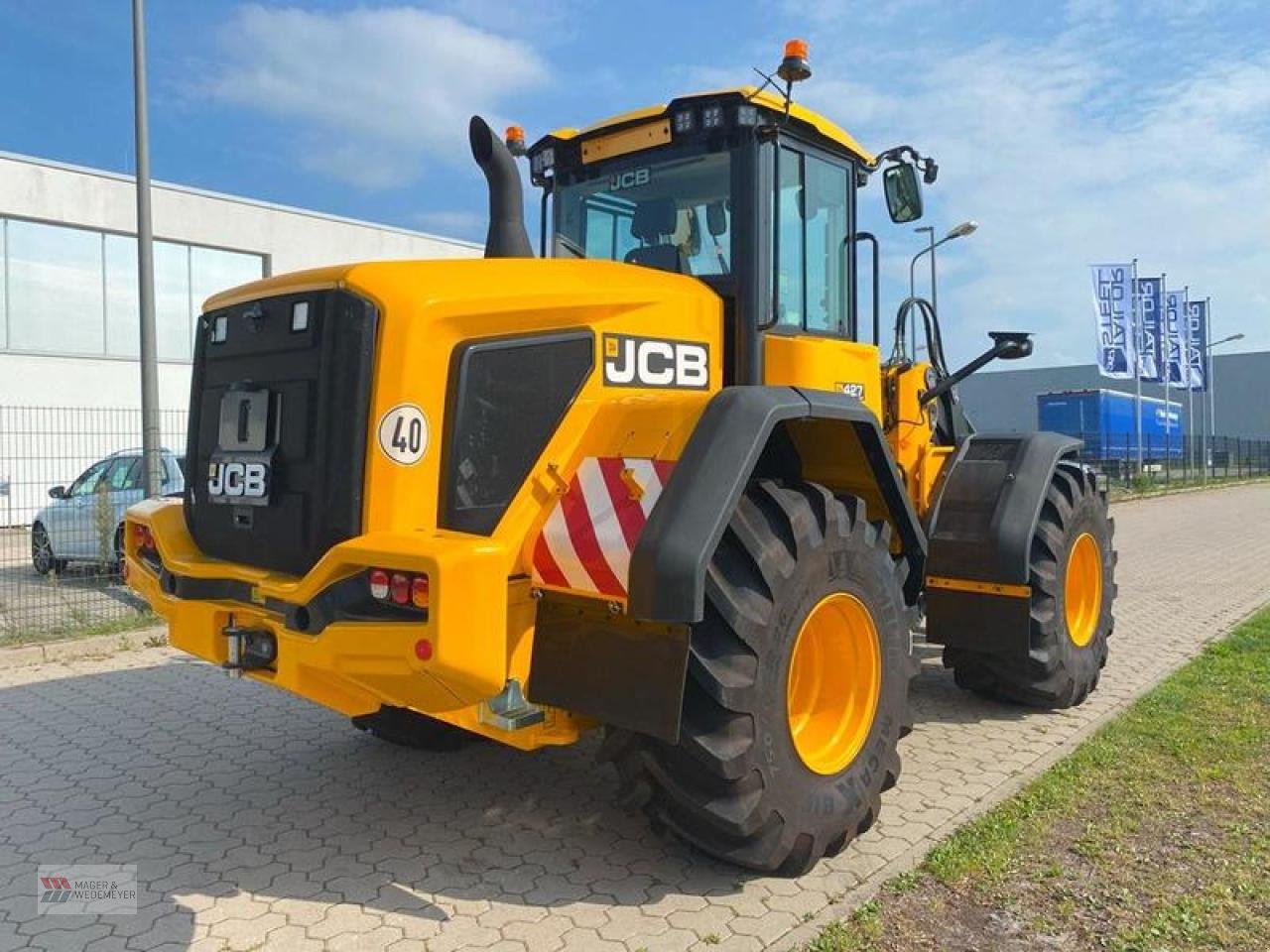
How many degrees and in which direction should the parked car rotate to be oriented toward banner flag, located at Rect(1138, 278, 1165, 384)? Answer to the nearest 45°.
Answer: approximately 135° to its right

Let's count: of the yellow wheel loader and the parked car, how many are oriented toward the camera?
0

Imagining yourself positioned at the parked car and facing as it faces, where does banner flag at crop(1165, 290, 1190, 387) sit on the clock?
The banner flag is roughly at 4 o'clock from the parked car.

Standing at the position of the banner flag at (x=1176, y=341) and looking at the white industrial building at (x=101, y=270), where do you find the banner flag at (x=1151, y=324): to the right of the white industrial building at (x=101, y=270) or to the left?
left

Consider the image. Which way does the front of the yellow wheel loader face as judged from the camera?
facing away from the viewer and to the right of the viewer

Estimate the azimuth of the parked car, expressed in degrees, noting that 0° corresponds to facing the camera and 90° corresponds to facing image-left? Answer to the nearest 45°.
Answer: approximately 135°

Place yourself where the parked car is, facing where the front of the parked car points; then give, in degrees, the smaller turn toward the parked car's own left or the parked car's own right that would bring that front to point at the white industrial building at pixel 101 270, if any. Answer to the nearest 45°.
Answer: approximately 45° to the parked car's own right

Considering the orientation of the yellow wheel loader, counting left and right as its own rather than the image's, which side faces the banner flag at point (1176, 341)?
front

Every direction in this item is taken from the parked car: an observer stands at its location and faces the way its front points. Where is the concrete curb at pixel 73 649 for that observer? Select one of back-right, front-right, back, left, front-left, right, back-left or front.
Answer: back-left

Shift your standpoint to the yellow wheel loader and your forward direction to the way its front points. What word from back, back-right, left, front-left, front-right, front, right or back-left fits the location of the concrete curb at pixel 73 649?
left

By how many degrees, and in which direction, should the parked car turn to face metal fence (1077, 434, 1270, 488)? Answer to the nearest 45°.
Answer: approximately 135° to its right

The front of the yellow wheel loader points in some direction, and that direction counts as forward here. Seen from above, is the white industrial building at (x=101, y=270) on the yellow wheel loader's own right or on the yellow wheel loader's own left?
on the yellow wheel loader's own left
